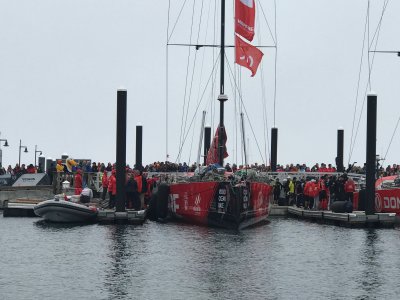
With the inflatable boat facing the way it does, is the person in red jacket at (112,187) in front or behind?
behind

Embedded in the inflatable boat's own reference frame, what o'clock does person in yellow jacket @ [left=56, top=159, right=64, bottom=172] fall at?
The person in yellow jacket is roughly at 3 o'clock from the inflatable boat.

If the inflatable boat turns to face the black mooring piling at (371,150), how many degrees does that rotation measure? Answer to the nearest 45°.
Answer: approximately 180°

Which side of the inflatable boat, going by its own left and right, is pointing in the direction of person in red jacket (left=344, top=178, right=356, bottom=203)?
back

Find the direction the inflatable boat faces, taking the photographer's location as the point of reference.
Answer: facing to the left of the viewer

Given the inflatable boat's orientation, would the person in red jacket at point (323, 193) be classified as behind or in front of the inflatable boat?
behind

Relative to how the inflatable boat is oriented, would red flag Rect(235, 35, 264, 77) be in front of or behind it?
behind
